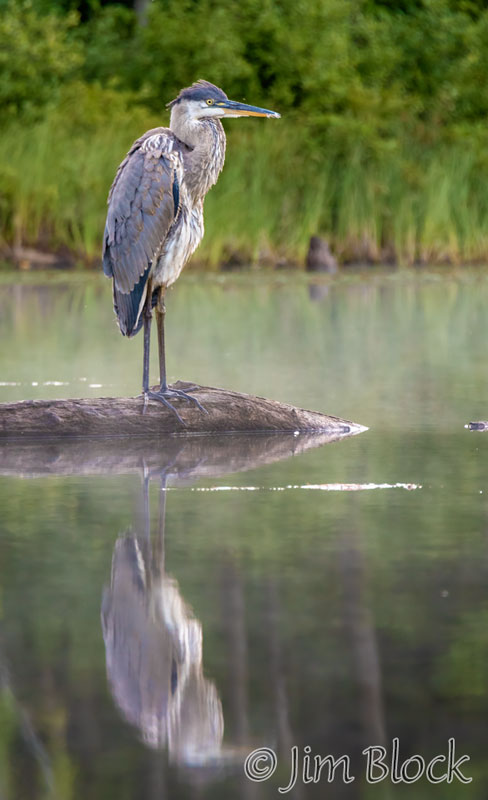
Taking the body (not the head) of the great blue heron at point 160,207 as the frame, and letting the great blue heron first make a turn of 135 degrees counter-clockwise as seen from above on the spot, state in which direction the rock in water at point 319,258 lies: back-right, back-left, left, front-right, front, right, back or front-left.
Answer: front-right

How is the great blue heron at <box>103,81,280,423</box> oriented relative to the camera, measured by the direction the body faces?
to the viewer's right
